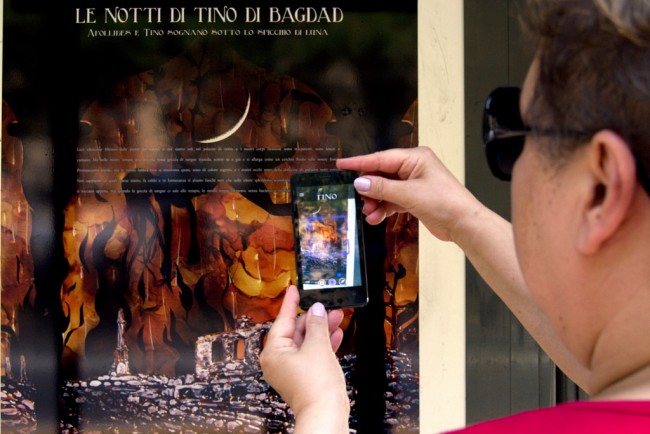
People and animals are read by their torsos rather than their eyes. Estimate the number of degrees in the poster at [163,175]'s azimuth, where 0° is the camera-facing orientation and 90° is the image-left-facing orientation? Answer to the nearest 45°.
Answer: approximately 0°
